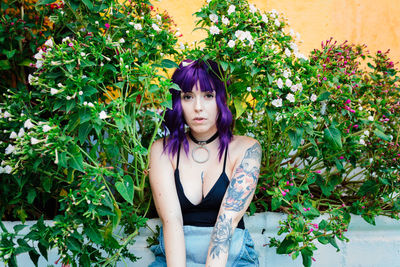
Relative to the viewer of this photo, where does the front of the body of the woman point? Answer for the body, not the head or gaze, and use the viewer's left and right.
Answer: facing the viewer

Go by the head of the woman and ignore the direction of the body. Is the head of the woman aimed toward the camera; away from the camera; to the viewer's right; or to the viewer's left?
toward the camera
